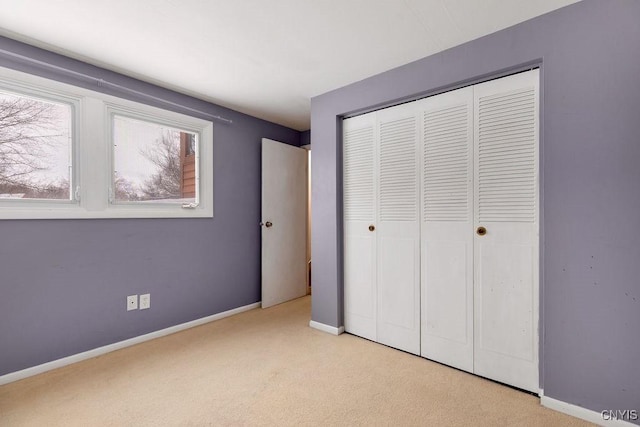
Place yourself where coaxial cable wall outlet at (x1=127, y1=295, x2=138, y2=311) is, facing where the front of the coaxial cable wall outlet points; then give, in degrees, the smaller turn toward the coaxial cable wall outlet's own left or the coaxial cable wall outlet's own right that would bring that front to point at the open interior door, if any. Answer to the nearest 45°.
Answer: approximately 90° to the coaxial cable wall outlet's own left
